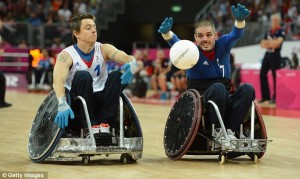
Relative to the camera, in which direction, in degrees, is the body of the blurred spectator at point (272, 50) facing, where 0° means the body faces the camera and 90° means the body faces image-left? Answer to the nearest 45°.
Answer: approximately 45°

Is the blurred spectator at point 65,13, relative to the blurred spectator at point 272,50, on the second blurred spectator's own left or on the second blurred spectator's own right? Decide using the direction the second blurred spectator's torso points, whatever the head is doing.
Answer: on the second blurred spectator's own right

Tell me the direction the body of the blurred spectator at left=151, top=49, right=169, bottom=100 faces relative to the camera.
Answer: toward the camera

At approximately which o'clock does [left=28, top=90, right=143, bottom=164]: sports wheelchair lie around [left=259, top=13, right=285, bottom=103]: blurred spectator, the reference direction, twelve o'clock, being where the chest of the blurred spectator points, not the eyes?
The sports wheelchair is roughly at 11 o'clock from the blurred spectator.

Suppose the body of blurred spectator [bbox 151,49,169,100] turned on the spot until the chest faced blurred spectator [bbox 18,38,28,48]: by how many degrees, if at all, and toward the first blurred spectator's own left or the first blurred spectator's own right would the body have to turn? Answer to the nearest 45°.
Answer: approximately 135° to the first blurred spectator's own right

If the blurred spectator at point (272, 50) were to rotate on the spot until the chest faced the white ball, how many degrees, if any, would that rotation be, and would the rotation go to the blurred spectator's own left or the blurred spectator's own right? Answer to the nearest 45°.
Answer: approximately 45° to the blurred spectator's own left

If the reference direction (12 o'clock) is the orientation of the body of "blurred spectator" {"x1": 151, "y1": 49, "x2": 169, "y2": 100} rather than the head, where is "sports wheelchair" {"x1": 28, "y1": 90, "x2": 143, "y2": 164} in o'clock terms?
The sports wheelchair is roughly at 12 o'clock from the blurred spectator.

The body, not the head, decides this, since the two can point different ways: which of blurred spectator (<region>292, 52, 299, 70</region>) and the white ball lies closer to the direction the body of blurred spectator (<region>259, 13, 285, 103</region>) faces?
the white ball

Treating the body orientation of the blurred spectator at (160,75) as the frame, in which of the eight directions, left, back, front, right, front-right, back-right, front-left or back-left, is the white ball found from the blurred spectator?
front

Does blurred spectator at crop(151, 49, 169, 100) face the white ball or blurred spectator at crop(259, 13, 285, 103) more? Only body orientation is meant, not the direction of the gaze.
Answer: the white ball

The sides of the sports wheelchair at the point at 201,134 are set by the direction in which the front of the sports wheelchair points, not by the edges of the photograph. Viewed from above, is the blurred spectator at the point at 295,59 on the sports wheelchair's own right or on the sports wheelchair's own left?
on the sports wheelchair's own left

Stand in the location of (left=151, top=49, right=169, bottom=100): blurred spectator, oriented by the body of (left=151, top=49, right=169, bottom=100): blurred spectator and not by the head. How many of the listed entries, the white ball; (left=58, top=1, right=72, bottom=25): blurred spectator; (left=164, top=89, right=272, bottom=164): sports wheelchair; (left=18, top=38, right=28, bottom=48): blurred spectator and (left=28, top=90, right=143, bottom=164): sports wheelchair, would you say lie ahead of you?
3
